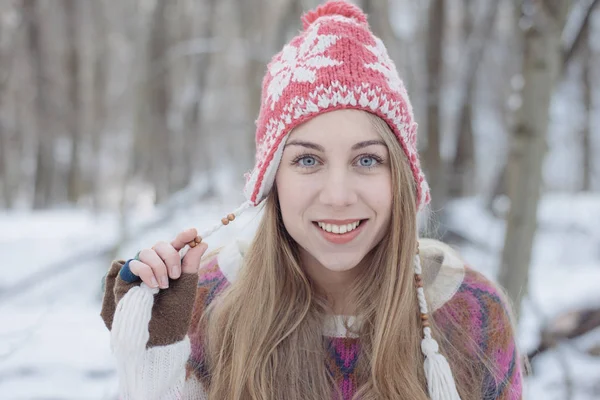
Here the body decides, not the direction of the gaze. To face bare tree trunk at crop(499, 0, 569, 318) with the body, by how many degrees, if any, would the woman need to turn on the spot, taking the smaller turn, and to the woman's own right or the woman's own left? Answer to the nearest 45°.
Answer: approximately 135° to the woman's own left

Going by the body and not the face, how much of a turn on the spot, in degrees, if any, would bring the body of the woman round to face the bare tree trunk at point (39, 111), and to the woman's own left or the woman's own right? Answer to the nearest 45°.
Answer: approximately 135° to the woman's own right

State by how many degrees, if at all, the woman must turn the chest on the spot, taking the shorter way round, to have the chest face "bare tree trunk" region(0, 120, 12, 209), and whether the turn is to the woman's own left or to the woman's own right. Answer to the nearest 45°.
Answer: approximately 135° to the woman's own right

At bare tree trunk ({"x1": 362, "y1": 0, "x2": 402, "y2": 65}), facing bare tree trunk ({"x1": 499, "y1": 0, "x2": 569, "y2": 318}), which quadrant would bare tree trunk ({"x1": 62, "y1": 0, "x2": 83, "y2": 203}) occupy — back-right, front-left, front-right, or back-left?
back-right

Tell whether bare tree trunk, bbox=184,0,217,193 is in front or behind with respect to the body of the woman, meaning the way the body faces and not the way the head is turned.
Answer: behind

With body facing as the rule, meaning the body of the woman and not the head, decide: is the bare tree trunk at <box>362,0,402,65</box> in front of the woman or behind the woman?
behind

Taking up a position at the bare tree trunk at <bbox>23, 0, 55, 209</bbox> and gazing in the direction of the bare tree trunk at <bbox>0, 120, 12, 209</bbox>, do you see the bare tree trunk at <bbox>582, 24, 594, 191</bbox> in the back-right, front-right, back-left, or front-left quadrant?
back-right

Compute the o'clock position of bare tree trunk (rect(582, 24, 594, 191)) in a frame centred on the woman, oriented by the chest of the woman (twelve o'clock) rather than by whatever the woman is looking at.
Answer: The bare tree trunk is roughly at 7 o'clock from the woman.

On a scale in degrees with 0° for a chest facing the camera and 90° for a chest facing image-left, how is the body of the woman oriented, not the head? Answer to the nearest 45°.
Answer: approximately 0°

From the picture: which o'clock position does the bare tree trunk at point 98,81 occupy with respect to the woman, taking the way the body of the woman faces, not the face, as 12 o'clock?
The bare tree trunk is roughly at 5 o'clock from the woman.
